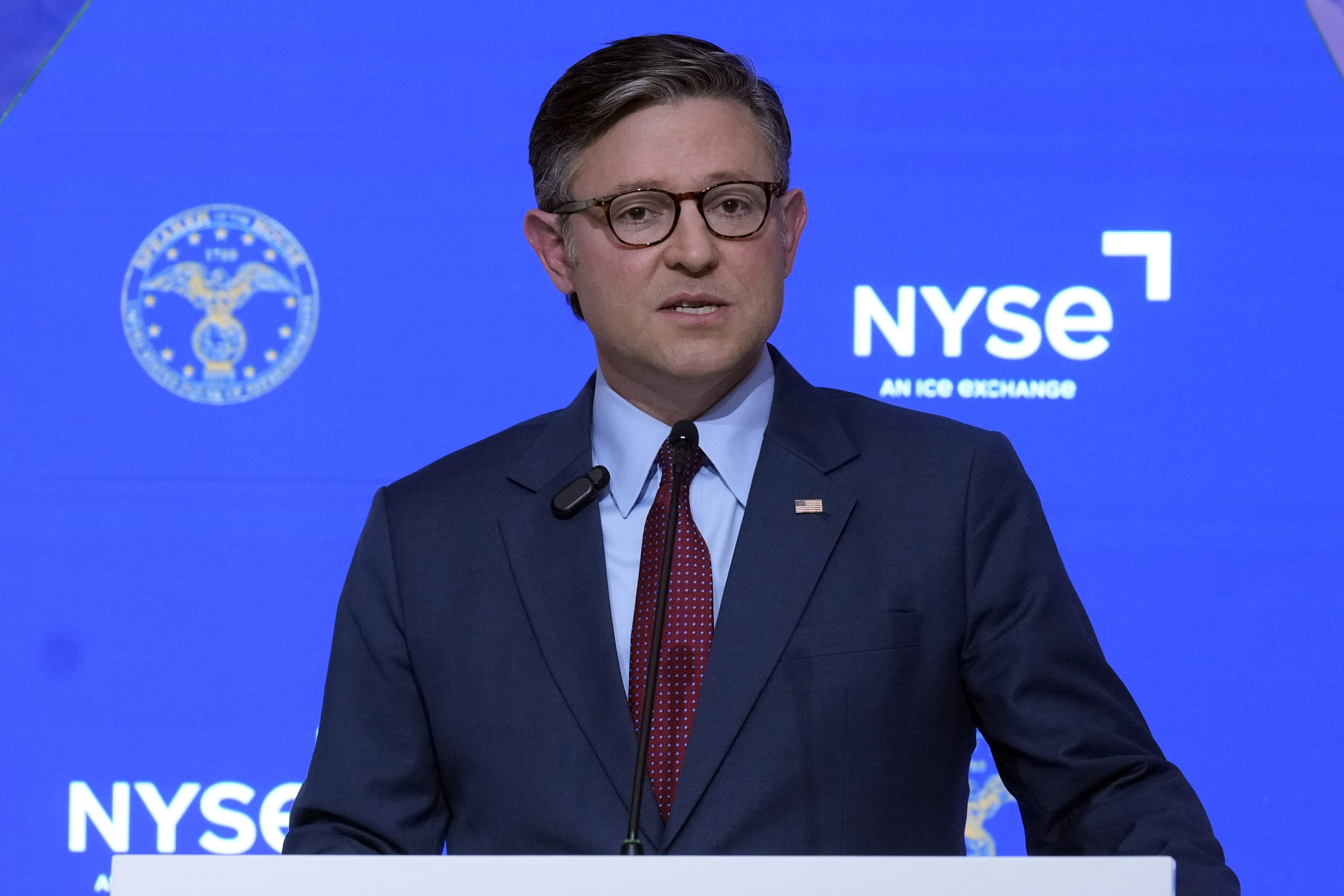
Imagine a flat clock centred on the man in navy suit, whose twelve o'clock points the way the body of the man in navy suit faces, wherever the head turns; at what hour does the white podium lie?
The white podium is roughly at 12 o'clock from the man in navy suit.

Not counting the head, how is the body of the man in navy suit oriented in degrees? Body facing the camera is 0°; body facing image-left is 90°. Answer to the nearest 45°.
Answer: approximately 0°
